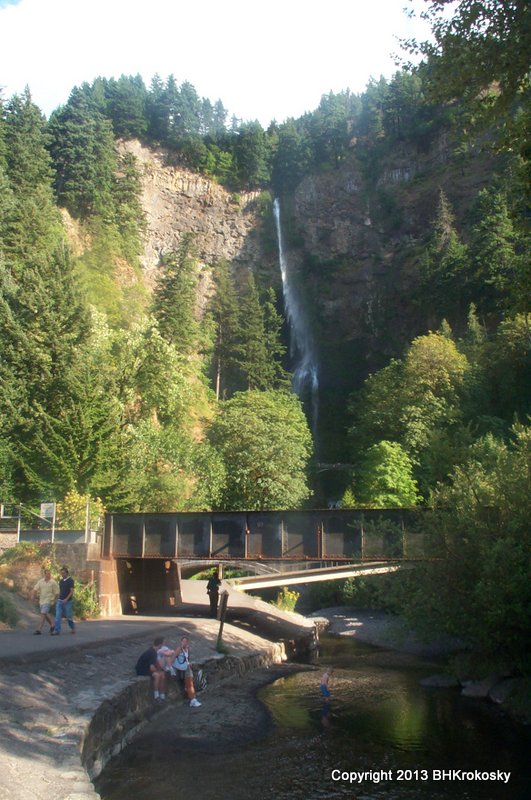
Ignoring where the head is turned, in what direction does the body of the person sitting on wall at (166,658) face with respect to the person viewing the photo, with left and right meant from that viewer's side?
facing the viewer and to the right of the viewer

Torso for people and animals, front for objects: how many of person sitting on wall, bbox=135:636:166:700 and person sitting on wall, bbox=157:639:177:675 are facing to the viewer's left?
0
